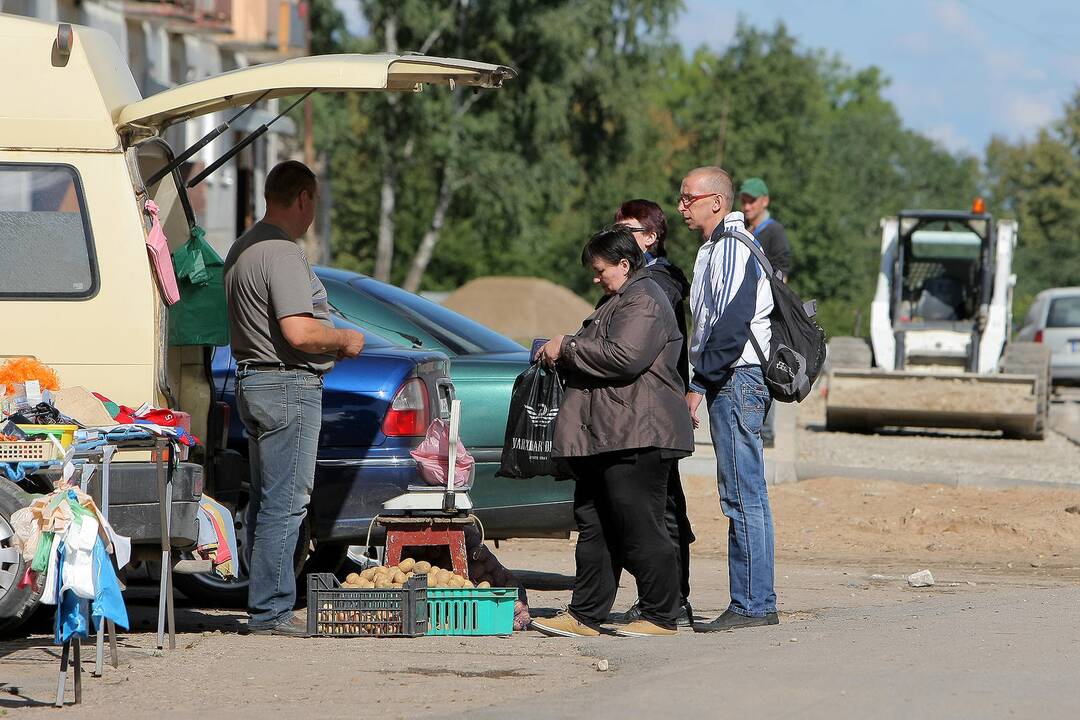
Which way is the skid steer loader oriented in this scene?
toward the camera

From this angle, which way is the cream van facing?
to the viewer's left

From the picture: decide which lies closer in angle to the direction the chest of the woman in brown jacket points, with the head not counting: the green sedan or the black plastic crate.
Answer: the black plastic crate

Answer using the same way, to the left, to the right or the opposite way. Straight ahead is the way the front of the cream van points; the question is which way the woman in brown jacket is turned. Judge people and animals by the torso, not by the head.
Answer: the same way

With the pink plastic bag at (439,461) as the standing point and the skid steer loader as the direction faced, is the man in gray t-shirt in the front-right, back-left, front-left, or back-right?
back-left

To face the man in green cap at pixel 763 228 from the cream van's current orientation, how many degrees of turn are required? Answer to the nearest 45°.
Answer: approximately 135° to its right

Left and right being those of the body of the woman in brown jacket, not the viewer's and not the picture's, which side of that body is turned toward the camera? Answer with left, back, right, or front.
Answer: left

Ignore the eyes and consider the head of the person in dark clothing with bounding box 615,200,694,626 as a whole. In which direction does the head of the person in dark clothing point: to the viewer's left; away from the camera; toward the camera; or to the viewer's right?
to the viewer's left

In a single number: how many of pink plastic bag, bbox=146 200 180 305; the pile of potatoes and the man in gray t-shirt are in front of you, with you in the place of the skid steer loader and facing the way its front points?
3

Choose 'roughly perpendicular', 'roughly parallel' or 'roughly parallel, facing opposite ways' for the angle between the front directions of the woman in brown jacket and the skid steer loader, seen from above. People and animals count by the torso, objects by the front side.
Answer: roughly perpendicular

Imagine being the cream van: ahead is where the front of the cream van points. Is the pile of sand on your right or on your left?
on your right

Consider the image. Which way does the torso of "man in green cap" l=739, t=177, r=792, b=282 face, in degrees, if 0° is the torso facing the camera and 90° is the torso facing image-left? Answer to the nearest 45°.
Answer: approximately 45°

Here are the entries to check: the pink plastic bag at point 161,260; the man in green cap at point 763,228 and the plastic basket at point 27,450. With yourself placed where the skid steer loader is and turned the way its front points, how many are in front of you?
3

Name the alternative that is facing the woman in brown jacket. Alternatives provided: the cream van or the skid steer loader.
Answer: the skid steer loader

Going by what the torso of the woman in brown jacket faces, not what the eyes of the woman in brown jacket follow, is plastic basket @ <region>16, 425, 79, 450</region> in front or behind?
in front

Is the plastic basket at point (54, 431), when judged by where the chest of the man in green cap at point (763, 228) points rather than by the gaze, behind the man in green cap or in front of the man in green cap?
in front

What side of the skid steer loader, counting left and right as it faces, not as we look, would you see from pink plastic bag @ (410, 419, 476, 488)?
front
